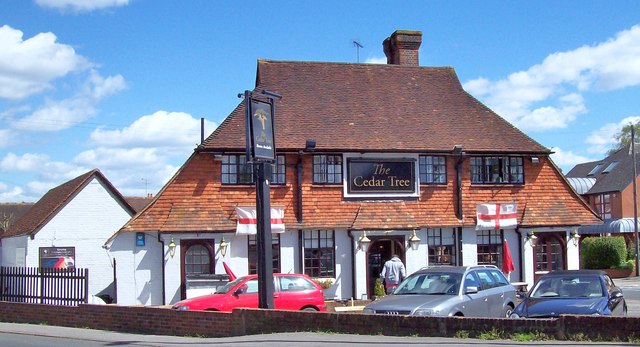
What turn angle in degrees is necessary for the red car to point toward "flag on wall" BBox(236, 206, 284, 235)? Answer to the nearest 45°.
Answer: approximately 90° to its right

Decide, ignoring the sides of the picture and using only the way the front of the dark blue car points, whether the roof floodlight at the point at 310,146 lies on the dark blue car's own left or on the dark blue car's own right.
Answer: on the dark blue car's own right

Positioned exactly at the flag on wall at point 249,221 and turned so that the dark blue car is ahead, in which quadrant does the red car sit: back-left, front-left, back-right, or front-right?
front-right

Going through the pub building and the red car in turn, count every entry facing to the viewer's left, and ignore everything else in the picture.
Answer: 1

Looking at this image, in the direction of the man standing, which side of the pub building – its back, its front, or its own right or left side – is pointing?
front

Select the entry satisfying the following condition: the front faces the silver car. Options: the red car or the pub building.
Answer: the pub building

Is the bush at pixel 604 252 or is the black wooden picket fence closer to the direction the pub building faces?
the black wooden picket fence

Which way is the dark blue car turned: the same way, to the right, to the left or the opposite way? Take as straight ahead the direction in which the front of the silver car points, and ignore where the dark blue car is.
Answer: the same way

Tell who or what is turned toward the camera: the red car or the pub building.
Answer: the pub building

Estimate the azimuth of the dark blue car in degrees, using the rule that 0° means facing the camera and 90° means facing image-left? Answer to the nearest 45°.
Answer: approximately 45°

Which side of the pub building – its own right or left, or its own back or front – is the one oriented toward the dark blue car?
front

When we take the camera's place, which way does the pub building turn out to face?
facing the viewer

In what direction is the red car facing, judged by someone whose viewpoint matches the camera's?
facing to the left of the viewer

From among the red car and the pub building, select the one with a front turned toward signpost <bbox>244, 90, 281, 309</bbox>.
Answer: the pub building

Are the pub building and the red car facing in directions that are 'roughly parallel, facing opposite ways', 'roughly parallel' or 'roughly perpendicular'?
roughly perpendicular
